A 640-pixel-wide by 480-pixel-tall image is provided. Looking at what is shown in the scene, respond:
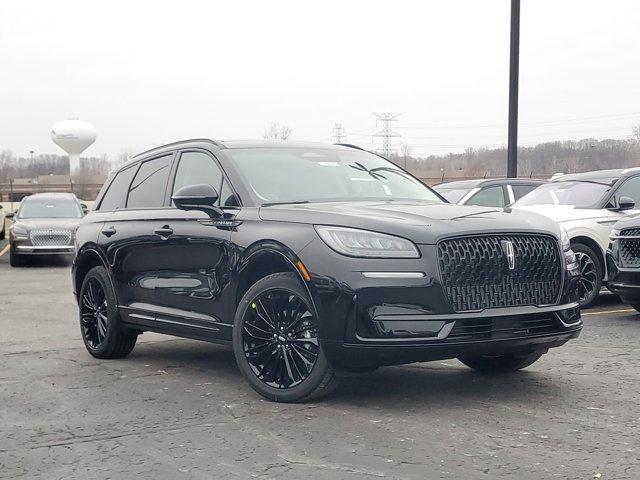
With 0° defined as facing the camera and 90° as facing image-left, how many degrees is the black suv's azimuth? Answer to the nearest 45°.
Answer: approximately 315°

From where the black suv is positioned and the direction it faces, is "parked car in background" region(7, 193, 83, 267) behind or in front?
behind

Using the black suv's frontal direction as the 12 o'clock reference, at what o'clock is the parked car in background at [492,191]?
The parked car in background is roughly at 8 o'clock from the black suv.

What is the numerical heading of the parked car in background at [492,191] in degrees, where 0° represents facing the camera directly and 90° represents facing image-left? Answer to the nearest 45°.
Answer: approximately 45°

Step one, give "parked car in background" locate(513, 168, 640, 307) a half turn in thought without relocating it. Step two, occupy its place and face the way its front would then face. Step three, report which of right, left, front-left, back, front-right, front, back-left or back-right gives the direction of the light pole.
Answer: front-left

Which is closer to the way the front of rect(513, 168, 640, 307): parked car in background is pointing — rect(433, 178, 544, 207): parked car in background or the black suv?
the black suv

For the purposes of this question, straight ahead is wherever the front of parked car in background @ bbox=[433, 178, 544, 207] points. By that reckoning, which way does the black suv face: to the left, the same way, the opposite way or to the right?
to the left

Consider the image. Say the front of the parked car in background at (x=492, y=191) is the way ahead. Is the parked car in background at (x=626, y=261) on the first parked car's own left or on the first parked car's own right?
on the first parked car's own left
